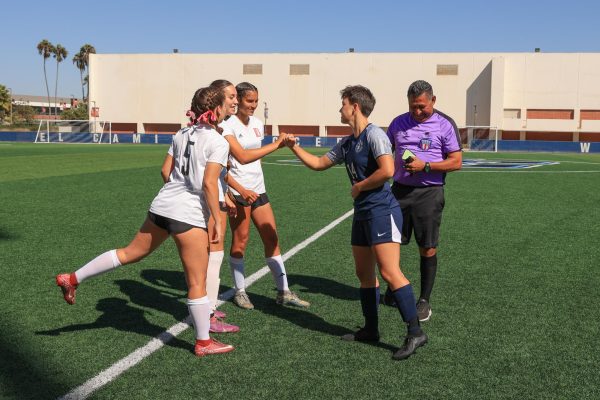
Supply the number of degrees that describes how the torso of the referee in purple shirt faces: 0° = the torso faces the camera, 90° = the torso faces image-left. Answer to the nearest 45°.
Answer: approximately 0°

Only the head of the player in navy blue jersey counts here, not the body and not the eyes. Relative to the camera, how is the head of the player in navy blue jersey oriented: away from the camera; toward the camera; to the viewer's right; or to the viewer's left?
to the viewer's left

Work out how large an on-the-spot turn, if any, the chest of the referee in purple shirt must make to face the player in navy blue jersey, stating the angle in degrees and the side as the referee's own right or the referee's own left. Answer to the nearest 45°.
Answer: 0° — they already face them
